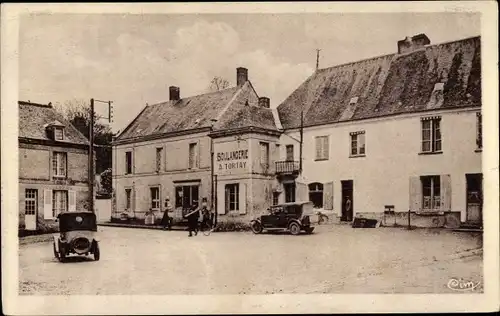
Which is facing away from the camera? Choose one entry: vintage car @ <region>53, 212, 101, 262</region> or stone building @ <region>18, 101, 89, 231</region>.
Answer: the vintage car

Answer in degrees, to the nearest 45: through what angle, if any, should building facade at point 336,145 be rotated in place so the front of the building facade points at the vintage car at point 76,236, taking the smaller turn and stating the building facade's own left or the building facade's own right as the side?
approximately 45° to the building facade's own right

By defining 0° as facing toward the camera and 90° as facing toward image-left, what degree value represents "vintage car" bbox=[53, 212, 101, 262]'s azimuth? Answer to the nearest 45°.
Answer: approximately 180°

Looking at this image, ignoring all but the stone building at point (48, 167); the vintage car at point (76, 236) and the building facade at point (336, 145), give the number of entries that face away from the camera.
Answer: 1

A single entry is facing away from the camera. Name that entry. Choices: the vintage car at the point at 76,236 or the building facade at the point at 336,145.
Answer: the vintage car

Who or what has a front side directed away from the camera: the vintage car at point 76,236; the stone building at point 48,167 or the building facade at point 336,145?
the vintage car
